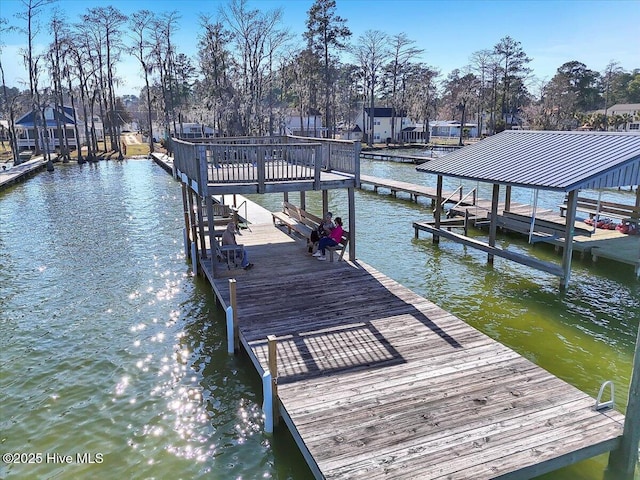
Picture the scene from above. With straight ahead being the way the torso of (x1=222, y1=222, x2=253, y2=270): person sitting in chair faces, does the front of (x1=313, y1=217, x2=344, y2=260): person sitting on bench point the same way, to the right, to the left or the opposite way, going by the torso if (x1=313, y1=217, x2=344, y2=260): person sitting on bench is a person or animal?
the opposite way

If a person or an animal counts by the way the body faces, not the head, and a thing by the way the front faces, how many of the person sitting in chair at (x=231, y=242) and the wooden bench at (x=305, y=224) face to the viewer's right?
1

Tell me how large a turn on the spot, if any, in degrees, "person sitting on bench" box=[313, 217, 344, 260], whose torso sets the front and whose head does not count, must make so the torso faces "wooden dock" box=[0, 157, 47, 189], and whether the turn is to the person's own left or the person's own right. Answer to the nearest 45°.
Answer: approximately 45° to the person's own right

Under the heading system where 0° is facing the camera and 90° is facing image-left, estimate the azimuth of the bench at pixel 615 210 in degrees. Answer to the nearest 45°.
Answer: approximately 45°

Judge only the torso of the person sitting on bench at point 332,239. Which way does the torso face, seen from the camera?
to the viewer's left

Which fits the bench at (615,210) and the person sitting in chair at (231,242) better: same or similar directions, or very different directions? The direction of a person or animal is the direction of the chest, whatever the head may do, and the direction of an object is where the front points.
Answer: very different directions

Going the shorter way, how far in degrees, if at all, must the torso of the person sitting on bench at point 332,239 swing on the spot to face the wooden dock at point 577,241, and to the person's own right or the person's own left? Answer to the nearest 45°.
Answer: approximately 180°

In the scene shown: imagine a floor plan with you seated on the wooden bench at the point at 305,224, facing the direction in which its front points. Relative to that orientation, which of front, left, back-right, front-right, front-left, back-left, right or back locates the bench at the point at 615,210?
back-left

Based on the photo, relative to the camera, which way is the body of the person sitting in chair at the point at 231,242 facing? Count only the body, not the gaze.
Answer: to the viewer's right

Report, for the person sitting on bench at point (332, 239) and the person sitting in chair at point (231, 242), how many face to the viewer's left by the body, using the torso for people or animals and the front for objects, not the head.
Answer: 1
